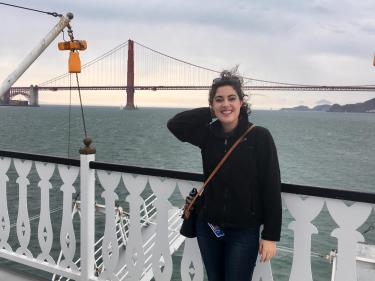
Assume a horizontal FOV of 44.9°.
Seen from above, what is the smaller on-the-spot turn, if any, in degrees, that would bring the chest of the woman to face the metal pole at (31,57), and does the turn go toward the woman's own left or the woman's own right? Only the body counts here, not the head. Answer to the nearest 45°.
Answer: approximately 135° to the woman's own right

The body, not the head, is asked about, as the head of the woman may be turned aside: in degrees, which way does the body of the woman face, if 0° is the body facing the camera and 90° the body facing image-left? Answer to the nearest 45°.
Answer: approximately 0°
